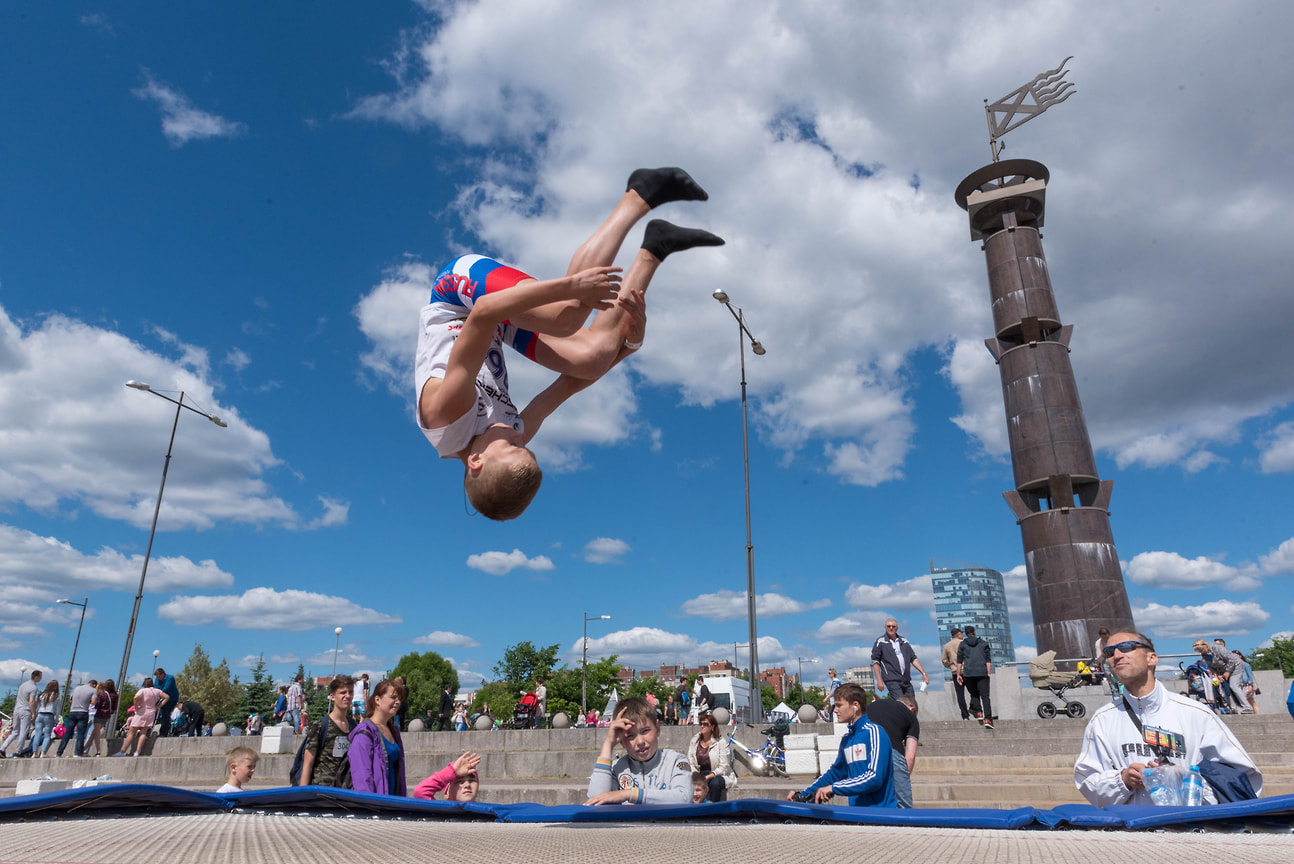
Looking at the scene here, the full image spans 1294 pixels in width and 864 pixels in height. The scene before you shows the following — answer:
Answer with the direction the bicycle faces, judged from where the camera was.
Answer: facing to the left of the viewer

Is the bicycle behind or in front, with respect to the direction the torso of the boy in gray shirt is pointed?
behind

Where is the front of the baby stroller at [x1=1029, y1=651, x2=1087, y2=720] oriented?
to the viewer's left

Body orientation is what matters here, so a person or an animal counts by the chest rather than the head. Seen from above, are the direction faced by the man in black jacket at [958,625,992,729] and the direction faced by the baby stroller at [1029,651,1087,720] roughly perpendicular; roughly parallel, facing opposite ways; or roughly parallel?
roughly perpendicular

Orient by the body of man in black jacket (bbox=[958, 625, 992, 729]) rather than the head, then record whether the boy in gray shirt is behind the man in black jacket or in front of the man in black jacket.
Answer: behind

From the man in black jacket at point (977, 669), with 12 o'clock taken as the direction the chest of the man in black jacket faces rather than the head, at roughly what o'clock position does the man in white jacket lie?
The man in white jacket is roughly at 6 o'clock from the man in black jacket.

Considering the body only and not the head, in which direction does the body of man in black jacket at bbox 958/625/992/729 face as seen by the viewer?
away from the camera

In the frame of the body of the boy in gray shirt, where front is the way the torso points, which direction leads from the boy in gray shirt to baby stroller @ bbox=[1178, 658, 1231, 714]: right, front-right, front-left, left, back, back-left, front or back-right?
back-left

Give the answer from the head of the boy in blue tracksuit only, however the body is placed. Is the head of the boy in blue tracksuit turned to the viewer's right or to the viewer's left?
to the viewer's left
